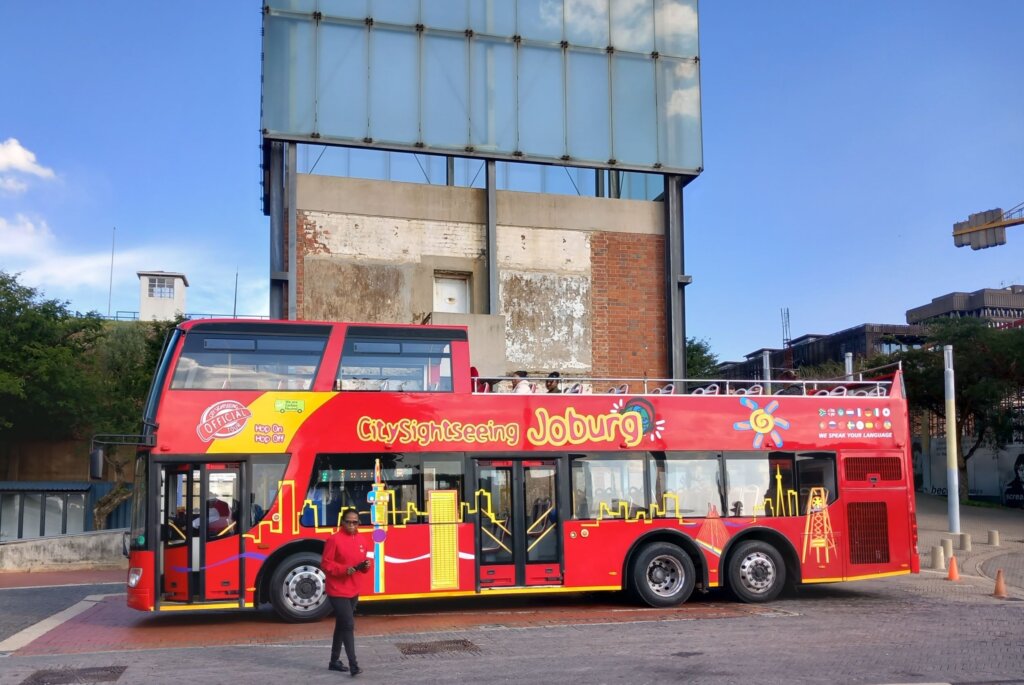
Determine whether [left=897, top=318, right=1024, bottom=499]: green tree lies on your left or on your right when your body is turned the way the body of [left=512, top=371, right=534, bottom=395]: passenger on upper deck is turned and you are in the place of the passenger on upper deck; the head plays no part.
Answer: on your right

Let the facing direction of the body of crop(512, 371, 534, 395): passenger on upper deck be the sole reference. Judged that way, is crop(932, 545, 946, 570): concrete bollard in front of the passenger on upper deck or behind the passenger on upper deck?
behind

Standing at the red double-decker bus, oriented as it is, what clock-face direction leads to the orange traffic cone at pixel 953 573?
The orange traffic cone is roughly at 5 o'clock from the red double-decker bus.

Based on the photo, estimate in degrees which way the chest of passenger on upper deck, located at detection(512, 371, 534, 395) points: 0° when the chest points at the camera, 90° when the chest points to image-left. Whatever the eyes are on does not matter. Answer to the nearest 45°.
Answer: approximately 90°

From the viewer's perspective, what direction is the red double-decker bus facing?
to the viewer's left

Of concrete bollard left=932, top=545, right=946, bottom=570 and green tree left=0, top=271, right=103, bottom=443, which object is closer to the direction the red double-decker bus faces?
the green tree

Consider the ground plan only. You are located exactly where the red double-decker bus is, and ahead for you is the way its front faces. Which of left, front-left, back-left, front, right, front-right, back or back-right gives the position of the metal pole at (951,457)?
back-right

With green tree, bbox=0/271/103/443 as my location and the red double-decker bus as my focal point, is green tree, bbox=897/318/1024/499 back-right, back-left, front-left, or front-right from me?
front-left

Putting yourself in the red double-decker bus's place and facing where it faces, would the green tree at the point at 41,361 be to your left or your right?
on your right

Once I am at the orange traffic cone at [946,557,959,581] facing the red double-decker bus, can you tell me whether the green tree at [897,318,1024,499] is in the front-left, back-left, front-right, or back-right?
back-right

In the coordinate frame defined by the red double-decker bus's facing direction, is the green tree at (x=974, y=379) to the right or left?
on its right

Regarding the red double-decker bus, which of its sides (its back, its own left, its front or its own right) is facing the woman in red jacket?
left
